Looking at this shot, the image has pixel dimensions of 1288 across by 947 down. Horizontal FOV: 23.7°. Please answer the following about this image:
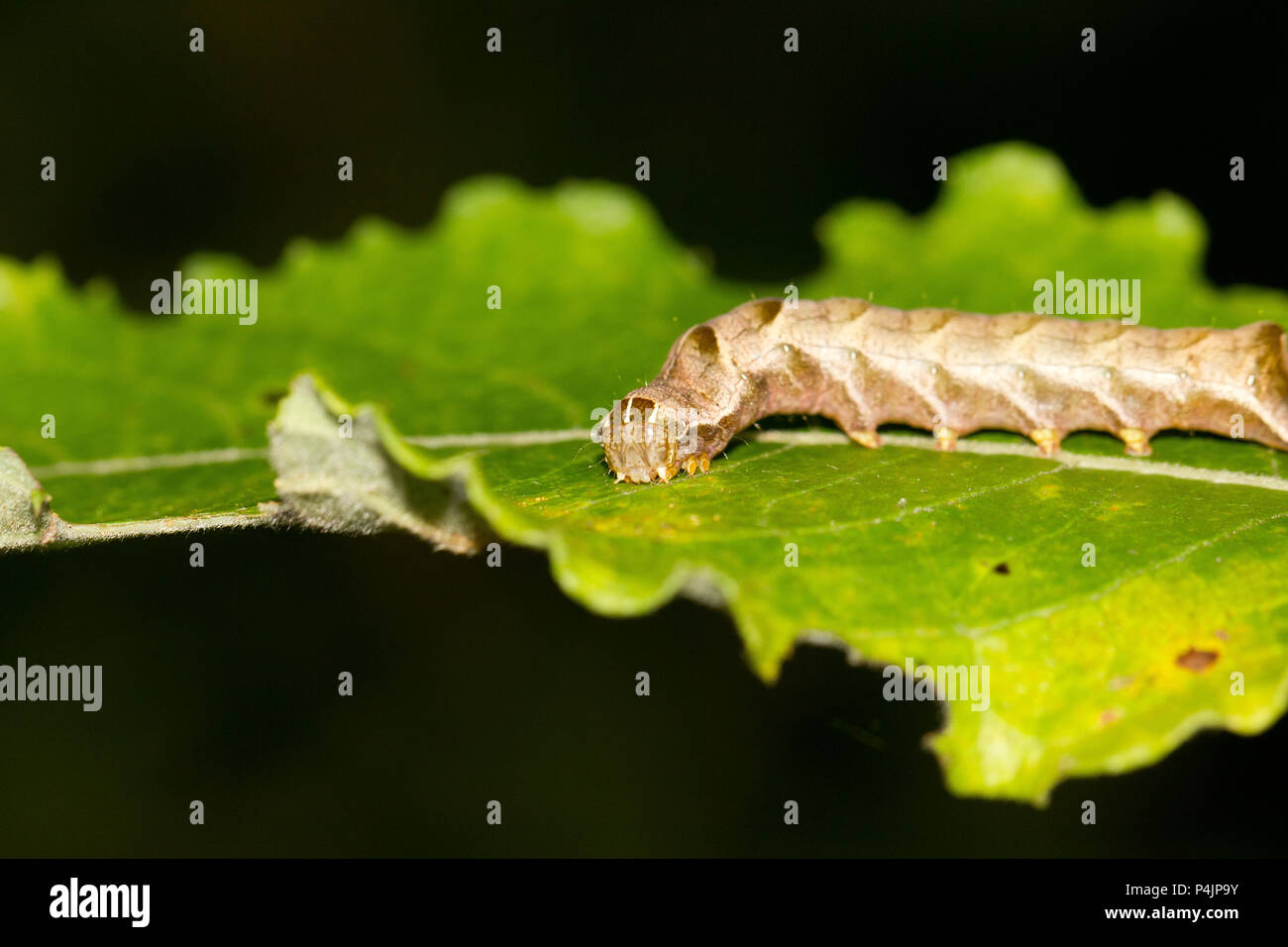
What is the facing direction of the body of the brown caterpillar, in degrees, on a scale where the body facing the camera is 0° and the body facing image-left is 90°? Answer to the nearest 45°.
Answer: approximately 90°
